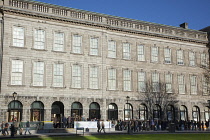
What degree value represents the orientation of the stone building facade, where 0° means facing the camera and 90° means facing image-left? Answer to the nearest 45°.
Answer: approximately 315°
